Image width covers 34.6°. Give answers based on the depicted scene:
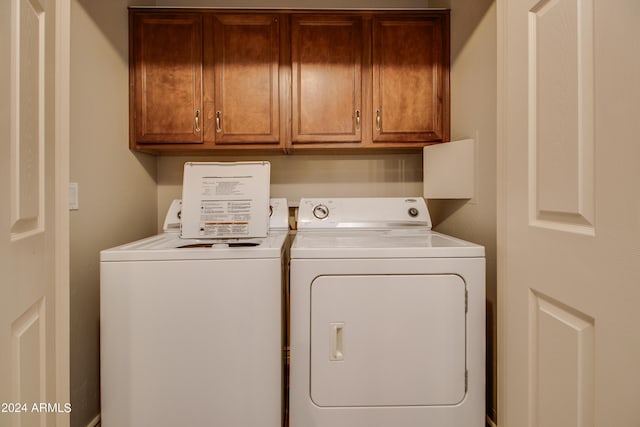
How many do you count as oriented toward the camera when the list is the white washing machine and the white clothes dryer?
2

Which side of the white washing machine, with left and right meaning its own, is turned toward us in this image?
front

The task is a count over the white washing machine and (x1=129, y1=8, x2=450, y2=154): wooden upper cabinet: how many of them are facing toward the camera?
2

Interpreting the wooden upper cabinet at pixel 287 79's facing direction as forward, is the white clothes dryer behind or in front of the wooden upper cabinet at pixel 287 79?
in front

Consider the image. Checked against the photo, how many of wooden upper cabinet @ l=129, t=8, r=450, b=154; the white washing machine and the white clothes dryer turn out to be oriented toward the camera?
3

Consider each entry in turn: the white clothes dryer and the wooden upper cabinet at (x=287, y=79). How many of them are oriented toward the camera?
2

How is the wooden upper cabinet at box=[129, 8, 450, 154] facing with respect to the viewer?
toward the camera

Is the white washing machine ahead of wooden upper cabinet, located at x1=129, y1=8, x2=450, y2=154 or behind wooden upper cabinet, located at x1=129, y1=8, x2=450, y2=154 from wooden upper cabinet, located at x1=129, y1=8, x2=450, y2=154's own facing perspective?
ahead
